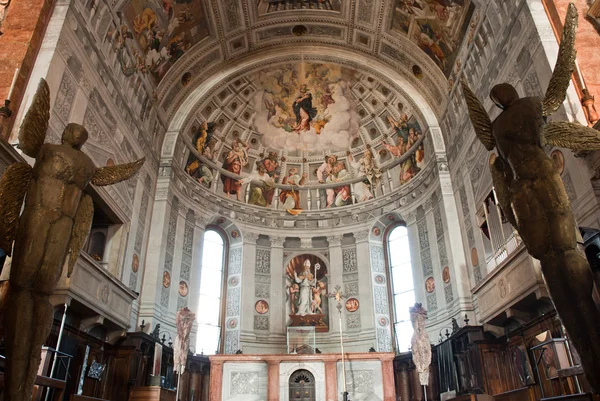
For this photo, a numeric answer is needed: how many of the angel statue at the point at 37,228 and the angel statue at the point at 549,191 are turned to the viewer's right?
0

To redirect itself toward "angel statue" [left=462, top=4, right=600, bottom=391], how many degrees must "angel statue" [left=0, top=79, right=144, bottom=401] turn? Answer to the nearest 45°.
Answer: approximately 45° to its left

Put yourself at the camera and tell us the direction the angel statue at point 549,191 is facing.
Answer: facing the viewer and to the left of the viewer

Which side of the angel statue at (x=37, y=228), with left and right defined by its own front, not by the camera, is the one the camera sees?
front
